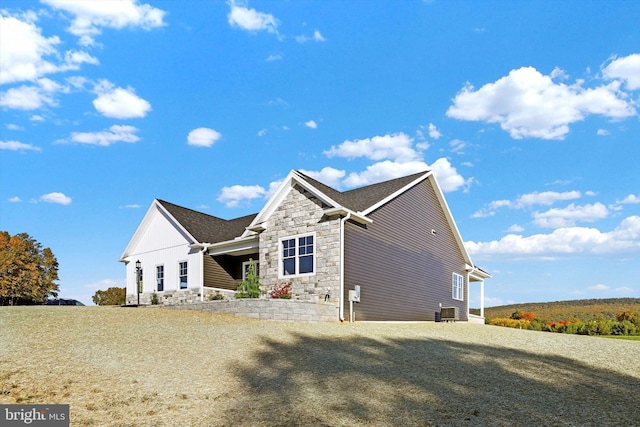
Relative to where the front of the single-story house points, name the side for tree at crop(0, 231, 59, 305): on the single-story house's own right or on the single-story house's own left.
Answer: on the single-story house's own right

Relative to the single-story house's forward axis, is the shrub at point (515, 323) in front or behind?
behind

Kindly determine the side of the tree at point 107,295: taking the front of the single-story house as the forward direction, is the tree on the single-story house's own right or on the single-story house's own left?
on the single-story house's own right

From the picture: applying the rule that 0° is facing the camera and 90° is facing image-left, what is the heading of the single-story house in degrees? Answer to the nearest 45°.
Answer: approximately 45°
